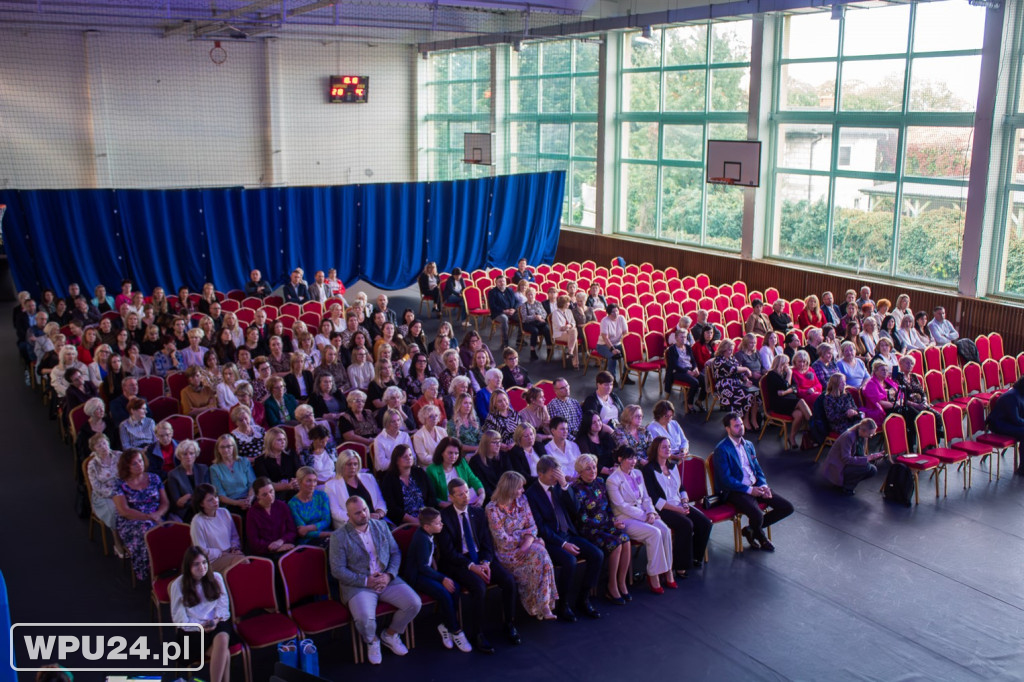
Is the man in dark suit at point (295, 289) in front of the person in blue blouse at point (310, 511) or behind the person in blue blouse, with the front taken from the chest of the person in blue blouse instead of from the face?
behind

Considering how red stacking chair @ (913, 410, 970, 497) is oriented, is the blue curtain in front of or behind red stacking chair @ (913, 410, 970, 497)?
behind

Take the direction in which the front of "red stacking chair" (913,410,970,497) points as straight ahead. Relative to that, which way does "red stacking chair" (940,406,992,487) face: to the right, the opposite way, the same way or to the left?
the same way

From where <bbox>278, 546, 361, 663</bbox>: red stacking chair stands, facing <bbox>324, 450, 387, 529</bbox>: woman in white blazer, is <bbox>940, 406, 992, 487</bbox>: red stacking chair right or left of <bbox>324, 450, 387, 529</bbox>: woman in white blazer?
right

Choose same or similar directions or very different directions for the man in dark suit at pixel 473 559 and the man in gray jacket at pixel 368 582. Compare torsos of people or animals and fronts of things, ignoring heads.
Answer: same or similar directions

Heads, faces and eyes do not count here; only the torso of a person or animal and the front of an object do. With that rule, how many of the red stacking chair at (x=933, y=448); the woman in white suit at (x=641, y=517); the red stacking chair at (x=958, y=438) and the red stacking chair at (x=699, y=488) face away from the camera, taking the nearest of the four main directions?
0

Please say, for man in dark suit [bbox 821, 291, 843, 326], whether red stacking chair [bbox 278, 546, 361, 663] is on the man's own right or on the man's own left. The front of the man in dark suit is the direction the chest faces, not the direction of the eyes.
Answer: on the man's own right

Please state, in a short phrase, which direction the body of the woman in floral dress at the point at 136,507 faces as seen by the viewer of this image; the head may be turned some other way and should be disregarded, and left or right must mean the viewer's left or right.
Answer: facing the viewer and to the right of the viewer

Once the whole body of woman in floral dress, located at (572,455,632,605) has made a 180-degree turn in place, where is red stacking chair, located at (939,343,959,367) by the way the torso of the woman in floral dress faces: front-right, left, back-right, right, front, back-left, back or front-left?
right

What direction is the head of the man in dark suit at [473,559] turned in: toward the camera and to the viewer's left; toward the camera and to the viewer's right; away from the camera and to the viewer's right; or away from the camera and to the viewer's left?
toward the camera and to the viewer's right

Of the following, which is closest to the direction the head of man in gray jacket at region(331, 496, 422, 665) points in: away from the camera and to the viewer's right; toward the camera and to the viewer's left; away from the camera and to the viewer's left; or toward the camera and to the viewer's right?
toward the camera and to the viewer's right

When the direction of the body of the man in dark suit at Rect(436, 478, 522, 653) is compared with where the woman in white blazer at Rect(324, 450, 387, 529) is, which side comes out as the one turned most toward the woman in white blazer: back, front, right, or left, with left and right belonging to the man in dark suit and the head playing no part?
back

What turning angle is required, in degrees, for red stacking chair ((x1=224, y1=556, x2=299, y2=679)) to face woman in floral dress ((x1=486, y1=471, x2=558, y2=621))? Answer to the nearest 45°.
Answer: approximately 45° to its left

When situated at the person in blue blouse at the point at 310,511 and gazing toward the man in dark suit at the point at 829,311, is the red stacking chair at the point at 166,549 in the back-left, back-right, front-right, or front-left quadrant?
back-left

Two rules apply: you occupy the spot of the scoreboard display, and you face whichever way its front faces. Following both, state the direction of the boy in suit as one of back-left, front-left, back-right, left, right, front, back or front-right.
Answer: front

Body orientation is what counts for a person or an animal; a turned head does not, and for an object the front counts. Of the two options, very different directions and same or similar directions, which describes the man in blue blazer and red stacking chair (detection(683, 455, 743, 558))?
same or similar directions

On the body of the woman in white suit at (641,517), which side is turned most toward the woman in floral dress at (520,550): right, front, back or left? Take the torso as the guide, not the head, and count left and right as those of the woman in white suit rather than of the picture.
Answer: right

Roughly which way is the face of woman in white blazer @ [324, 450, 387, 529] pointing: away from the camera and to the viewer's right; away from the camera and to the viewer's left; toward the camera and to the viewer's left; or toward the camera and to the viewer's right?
toward the camera and to the viewer's right

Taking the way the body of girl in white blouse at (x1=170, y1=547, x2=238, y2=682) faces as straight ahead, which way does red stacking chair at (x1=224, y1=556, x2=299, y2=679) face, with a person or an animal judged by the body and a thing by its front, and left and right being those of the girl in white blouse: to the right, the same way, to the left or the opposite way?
the same way

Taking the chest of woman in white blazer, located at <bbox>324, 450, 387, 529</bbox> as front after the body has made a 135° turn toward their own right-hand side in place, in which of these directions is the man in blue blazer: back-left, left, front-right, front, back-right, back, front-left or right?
back
